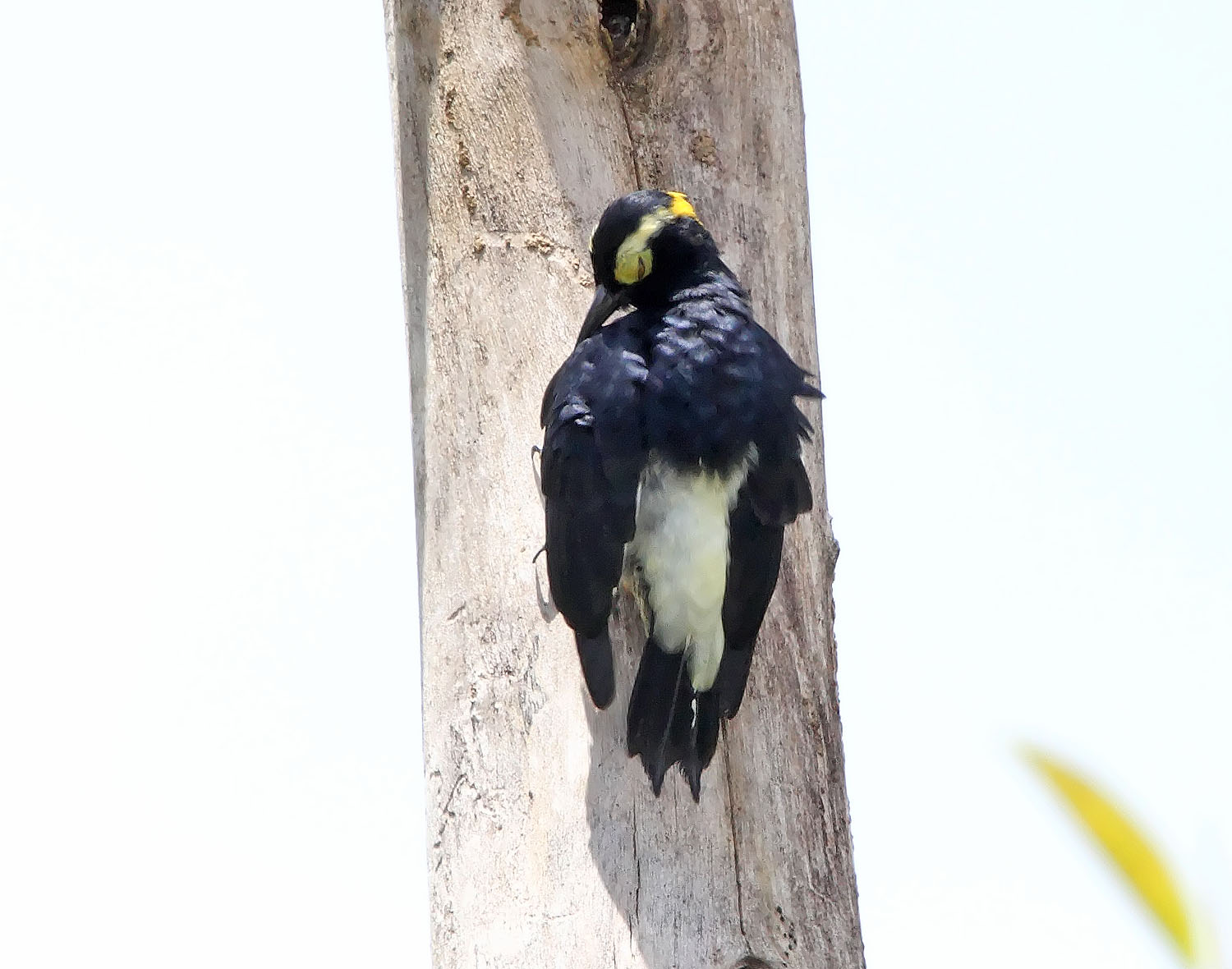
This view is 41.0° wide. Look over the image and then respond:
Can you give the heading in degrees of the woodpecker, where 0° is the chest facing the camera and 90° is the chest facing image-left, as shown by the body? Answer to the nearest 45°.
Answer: approximately 180°

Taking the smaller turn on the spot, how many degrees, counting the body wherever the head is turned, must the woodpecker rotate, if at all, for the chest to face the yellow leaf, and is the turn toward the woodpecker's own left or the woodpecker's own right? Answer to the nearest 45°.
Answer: approximately 180°
